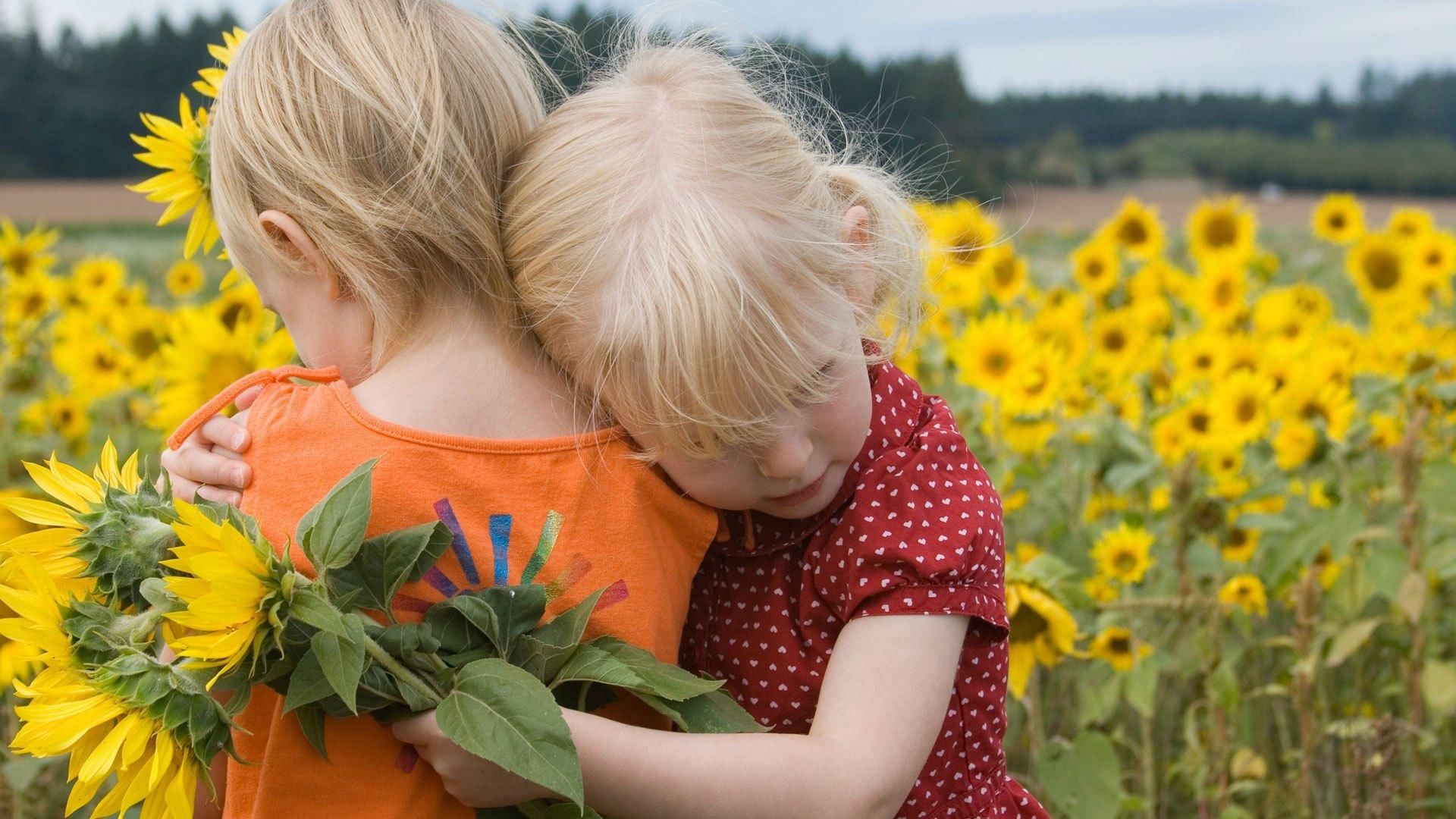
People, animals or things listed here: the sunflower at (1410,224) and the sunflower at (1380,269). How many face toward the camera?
2

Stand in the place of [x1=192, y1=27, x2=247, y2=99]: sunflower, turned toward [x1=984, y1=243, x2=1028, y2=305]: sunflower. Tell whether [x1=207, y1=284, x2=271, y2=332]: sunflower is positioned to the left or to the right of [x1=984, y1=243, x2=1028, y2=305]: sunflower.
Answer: left

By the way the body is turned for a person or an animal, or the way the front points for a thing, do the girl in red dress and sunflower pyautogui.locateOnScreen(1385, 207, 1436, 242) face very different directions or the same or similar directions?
same or similar directions

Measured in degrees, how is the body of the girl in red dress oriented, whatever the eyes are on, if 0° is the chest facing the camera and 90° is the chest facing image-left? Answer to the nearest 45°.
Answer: approximately 45°

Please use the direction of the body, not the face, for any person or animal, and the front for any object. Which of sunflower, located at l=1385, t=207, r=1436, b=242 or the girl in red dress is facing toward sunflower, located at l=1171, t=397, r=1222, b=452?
sunflower, located at l=1385, t=207, r=1436, b=242

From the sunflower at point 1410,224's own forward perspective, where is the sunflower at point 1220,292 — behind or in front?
in front

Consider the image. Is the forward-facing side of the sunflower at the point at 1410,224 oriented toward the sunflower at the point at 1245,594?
yes

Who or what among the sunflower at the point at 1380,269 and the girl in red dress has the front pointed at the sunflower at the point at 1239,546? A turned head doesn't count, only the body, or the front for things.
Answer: the sunflower at the point at 1380,269

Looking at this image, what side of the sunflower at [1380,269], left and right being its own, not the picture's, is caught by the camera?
front

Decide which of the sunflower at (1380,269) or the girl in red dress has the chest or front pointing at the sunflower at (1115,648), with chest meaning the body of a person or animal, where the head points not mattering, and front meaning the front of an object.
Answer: the sunflower at (1380,269)

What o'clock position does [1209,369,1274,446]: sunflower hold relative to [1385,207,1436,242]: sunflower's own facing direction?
[1209,369,1274,446]: sunflower is roughly at 12 o'clock from [1385,207,1436,242]: sunflower.

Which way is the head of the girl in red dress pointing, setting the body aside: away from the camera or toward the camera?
toward the camera

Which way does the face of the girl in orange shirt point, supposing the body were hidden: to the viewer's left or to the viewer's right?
to the viewer's left

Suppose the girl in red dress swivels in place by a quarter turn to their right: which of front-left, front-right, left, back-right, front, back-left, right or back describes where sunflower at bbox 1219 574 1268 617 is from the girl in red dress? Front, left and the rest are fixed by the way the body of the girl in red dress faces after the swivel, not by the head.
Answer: right

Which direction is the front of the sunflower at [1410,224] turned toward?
toward the camera

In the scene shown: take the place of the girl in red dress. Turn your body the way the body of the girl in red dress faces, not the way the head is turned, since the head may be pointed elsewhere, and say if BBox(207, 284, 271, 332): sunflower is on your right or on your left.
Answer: on your right

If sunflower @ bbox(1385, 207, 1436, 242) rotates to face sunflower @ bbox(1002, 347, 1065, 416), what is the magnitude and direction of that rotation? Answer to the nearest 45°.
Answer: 0° — it already faces it

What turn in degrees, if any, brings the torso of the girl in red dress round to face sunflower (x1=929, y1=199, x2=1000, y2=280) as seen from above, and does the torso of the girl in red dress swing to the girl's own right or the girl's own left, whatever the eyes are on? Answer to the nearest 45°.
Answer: approximately 135° to the girl's own right

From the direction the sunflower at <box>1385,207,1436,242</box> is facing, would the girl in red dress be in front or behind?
in front
